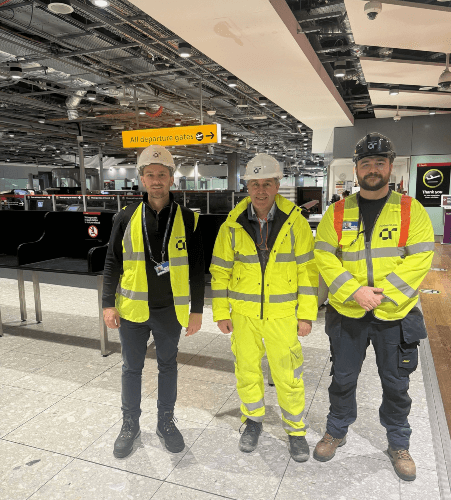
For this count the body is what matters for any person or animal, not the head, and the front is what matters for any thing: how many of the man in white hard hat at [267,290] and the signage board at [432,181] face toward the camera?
2

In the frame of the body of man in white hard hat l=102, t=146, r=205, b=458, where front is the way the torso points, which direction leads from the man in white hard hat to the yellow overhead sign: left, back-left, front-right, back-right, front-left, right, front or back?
back

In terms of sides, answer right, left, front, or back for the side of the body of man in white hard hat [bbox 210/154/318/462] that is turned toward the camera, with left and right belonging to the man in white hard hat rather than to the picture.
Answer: front

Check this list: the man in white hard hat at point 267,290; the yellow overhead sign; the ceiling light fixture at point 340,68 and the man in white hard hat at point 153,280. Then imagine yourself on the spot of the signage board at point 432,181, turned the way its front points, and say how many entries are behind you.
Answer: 0

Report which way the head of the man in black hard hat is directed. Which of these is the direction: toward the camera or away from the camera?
toward the camera

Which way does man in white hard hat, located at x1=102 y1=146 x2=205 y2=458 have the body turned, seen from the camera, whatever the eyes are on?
toward the camera

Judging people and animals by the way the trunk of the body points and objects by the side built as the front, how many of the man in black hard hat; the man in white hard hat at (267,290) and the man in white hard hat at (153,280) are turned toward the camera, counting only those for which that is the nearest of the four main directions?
3

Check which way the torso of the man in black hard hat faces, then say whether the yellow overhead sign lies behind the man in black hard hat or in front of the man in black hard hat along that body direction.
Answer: behind

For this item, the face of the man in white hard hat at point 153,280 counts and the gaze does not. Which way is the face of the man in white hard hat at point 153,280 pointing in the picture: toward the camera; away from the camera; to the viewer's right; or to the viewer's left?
toward the camera

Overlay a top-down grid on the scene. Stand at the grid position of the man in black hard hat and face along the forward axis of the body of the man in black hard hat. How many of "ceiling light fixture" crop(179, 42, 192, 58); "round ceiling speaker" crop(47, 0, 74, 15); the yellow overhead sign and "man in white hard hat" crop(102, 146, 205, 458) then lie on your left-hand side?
0

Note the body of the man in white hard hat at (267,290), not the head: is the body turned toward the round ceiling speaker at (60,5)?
no

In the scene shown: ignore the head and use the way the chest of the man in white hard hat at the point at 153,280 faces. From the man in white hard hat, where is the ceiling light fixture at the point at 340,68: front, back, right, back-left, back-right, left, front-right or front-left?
back-left

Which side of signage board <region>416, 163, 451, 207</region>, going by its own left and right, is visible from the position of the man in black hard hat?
front

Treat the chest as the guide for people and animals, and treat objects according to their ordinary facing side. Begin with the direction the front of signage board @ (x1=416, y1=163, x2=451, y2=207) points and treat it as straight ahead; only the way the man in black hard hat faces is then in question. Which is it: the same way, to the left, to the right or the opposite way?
the same way

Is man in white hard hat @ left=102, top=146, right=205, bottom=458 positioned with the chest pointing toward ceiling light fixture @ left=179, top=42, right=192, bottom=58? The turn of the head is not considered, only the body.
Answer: no

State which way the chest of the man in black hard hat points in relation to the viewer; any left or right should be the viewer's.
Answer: facing the viewer

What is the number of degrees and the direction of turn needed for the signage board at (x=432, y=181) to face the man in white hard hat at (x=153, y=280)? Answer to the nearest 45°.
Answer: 0° — it already faces them

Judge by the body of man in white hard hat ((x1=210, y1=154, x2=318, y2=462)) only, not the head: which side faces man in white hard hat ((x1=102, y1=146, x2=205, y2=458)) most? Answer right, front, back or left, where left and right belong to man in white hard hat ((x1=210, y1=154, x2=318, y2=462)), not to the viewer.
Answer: right
